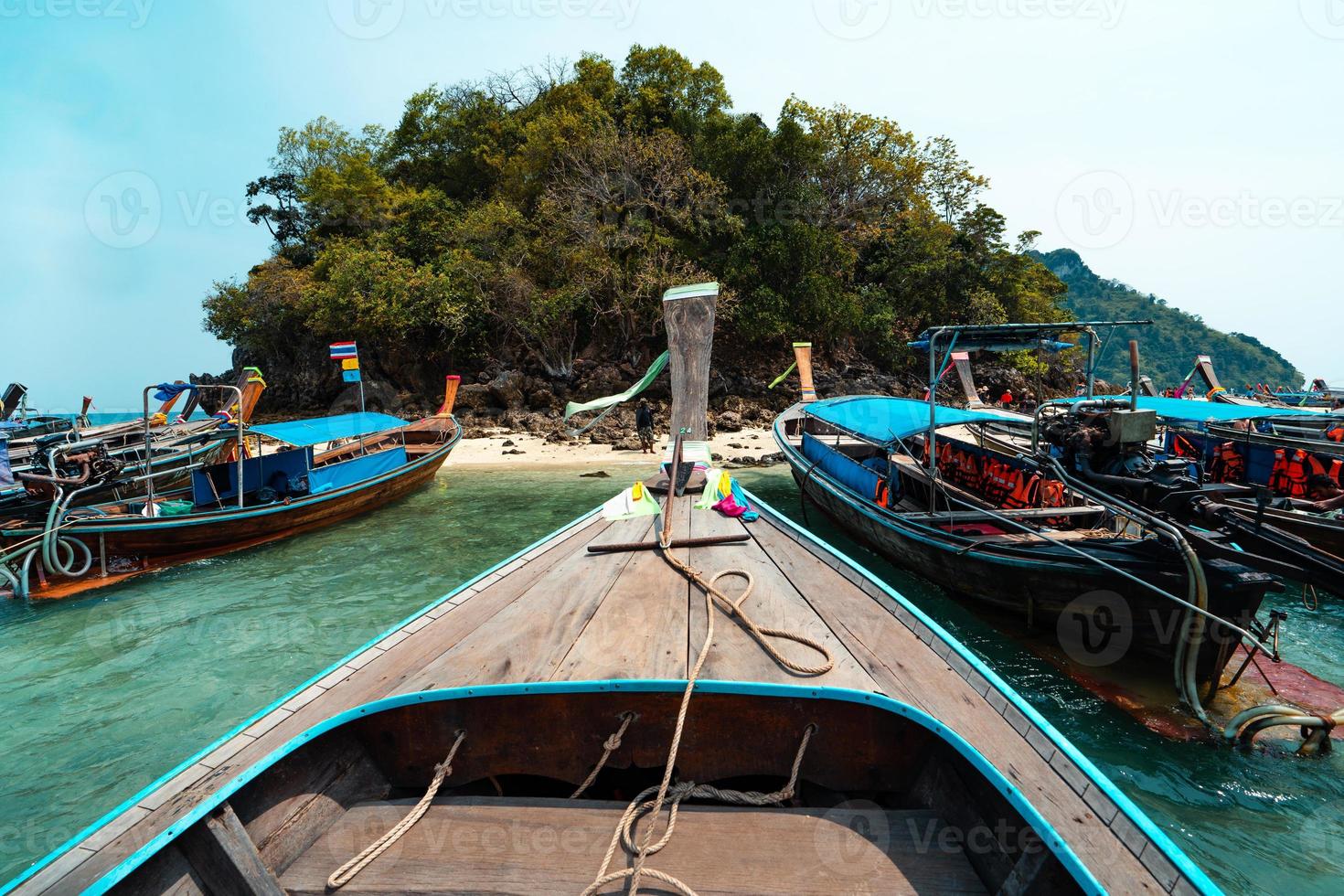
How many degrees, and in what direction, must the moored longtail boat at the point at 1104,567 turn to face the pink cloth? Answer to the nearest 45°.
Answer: approximately 90° to its left

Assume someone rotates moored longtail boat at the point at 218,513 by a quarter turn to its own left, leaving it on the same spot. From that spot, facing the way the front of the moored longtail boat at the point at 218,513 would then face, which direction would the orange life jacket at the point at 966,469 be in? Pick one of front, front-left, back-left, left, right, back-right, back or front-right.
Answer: back

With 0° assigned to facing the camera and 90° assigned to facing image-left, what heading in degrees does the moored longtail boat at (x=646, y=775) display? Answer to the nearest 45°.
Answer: approximately 180°

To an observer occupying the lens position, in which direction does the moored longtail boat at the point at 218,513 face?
facing away from the viewer and to the right of the viewer

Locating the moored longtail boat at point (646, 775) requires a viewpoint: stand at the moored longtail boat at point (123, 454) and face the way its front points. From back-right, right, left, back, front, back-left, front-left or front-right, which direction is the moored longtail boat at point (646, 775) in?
back-right

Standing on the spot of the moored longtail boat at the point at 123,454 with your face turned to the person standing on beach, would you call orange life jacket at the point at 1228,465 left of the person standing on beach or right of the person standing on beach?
right

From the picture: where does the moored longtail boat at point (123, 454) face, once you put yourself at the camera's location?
facing away from the viewer and to the right of the viewer

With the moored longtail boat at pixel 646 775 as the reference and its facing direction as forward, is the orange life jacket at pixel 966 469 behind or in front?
in front

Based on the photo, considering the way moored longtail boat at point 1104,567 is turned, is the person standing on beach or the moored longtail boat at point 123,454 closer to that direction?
the person standing on beach

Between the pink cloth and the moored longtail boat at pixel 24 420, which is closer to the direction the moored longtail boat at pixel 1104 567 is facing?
the moored longtail boat

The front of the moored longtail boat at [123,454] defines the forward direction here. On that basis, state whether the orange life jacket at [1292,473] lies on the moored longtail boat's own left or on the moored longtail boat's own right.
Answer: on the moored longtail boat's own right

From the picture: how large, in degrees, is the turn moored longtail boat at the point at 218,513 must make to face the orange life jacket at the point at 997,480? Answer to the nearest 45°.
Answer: approximately 90° to its right

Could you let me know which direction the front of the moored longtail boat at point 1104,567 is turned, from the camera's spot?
facing away from the viewer and to the left of the viewer

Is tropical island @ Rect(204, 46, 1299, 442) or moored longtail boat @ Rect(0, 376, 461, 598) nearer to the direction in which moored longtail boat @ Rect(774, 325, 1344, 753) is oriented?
the tropical island
